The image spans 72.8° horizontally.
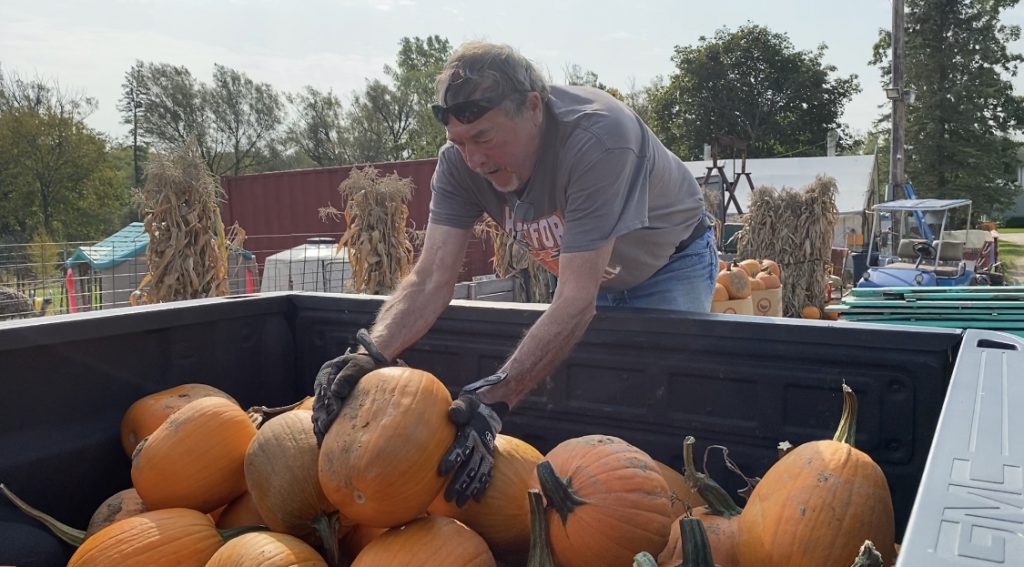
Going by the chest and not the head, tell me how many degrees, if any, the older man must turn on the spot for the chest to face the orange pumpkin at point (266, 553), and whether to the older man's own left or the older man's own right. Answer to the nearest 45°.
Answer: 0° — they already face it

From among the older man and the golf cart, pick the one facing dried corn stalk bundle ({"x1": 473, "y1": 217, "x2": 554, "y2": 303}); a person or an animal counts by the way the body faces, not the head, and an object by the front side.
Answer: the golf cart

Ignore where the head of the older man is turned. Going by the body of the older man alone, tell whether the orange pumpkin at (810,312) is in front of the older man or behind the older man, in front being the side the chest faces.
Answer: behind

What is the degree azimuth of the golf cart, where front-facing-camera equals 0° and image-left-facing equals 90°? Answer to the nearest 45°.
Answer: approximately 45°

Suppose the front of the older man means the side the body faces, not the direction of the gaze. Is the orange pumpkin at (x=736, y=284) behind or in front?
behind

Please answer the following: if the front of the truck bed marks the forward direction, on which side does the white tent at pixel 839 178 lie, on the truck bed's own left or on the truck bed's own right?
on the truck bed's own right

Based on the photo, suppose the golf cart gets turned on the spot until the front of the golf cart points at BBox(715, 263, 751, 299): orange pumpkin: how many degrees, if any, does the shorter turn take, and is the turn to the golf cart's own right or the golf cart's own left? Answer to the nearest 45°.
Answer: approximately 45° to the golf cart's own left

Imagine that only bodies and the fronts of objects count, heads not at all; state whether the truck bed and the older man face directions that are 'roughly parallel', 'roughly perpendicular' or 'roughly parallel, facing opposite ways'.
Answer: roughly perpendicular

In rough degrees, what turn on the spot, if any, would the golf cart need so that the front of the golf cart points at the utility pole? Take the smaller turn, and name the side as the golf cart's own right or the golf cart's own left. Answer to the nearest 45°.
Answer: approximately 135° to the golf cart's own right

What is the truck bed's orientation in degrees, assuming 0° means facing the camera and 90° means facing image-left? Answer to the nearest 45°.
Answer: approximately 135°

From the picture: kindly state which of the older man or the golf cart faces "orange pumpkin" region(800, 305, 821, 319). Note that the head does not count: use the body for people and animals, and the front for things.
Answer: the golf cart
